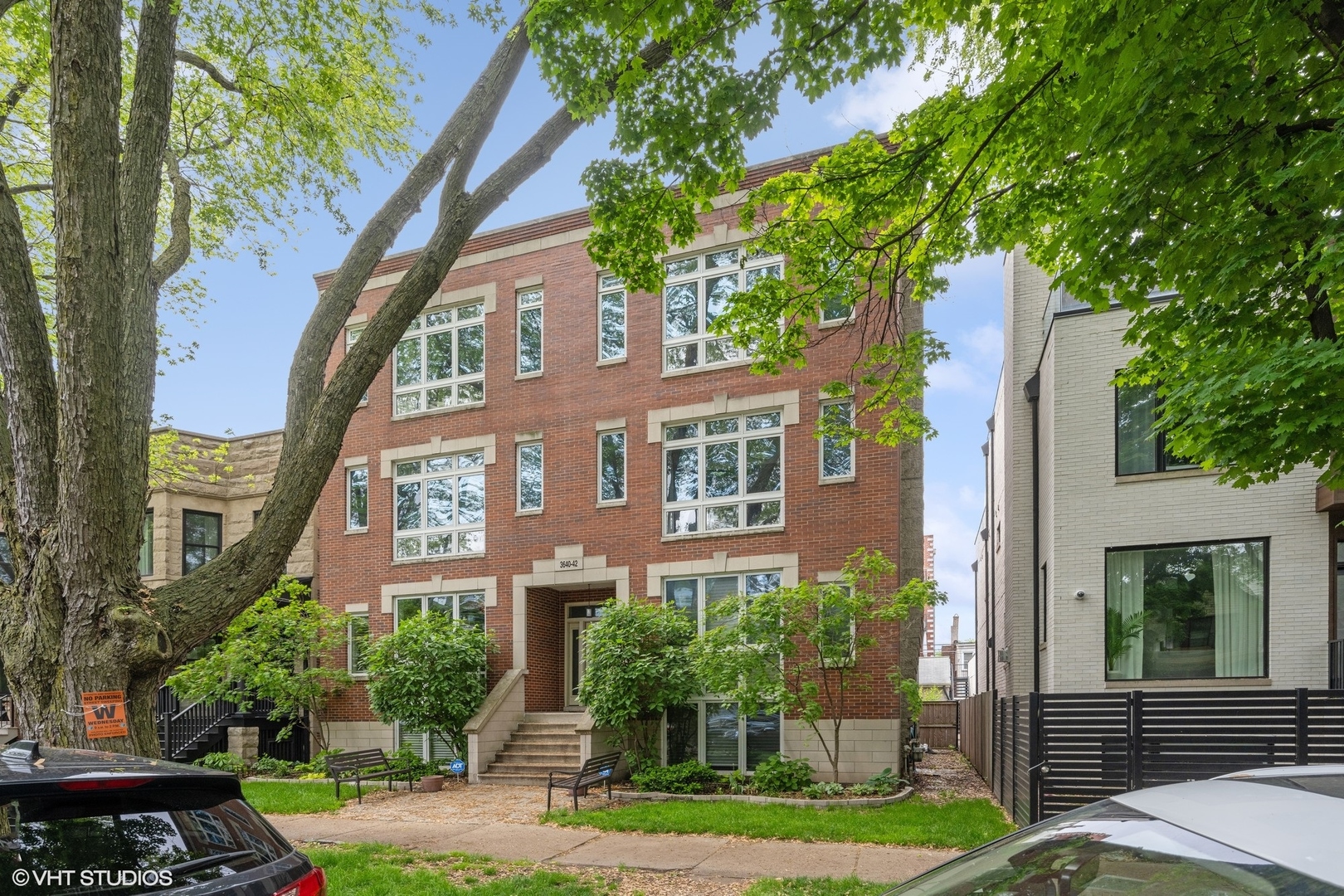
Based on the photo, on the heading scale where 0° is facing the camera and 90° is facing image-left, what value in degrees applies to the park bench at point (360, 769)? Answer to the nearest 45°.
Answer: approximately 315°

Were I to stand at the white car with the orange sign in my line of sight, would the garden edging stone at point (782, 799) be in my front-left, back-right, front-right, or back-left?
front-right

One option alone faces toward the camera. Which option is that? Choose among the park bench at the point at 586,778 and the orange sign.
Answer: the orange sign

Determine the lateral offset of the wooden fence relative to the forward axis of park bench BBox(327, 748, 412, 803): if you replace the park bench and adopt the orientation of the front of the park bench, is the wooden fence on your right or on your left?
on your left

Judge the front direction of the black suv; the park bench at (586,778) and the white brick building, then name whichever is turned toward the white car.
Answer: the white brick building

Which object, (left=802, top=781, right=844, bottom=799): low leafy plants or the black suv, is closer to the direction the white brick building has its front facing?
the black suv

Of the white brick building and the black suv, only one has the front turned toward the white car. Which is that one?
the white brick building

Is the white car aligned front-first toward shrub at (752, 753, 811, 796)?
no

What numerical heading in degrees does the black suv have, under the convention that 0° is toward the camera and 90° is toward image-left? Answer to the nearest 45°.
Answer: approximately 135°

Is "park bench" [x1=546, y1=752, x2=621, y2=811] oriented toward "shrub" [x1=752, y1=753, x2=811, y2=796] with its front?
no

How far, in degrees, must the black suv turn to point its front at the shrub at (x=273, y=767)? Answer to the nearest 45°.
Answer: approximately 45° to its right

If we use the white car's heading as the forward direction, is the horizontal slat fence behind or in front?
behind

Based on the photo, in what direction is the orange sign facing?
toward the camera

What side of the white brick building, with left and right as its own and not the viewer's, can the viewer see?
front

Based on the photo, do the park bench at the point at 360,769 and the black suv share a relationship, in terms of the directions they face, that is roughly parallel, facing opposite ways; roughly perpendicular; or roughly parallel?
roughly parallel, facing opposite ways
